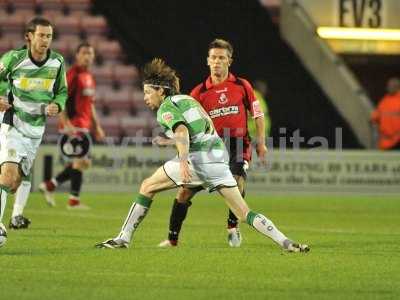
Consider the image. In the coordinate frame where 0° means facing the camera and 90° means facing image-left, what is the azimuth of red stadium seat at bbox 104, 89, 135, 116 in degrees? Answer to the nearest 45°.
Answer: approximately 0°

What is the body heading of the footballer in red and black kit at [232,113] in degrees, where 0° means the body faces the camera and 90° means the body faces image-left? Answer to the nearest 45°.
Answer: approximately 0°

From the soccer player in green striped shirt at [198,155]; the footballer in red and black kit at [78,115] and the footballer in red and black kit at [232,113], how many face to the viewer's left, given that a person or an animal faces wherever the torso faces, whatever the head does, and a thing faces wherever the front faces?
1

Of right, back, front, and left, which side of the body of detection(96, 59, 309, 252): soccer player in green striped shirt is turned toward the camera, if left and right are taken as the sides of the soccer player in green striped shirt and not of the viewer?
left

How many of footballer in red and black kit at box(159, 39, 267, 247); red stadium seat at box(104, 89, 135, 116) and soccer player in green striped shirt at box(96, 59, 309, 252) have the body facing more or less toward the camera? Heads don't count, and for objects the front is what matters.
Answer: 2

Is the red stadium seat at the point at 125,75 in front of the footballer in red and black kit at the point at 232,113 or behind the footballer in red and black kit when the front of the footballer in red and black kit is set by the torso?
behind
